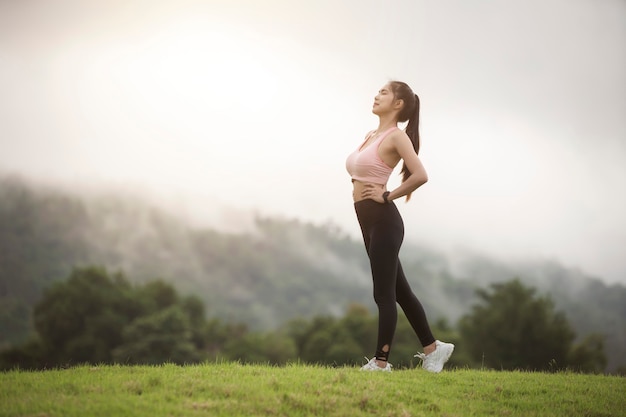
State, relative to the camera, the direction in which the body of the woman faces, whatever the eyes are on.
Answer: to the viewer's left
